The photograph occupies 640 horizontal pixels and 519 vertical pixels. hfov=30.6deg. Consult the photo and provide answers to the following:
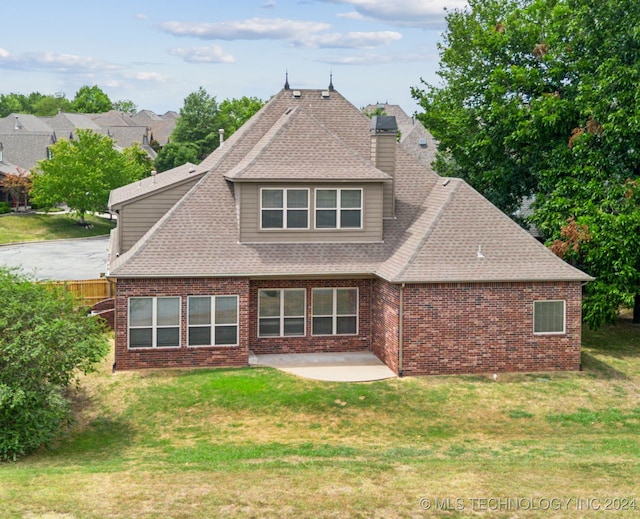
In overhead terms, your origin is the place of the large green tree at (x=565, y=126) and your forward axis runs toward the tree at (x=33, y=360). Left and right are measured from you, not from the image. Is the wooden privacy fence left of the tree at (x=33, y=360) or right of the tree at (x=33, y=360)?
right

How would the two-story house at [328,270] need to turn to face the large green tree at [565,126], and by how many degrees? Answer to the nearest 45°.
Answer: approximately 45° to its right

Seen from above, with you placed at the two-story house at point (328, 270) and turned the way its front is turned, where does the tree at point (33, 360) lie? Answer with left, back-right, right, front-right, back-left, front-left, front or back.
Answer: back-left

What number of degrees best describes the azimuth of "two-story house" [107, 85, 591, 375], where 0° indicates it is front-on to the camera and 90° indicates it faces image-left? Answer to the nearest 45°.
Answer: approximately 180°

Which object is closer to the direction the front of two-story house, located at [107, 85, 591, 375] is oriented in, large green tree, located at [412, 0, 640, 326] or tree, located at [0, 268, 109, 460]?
the large green tree
